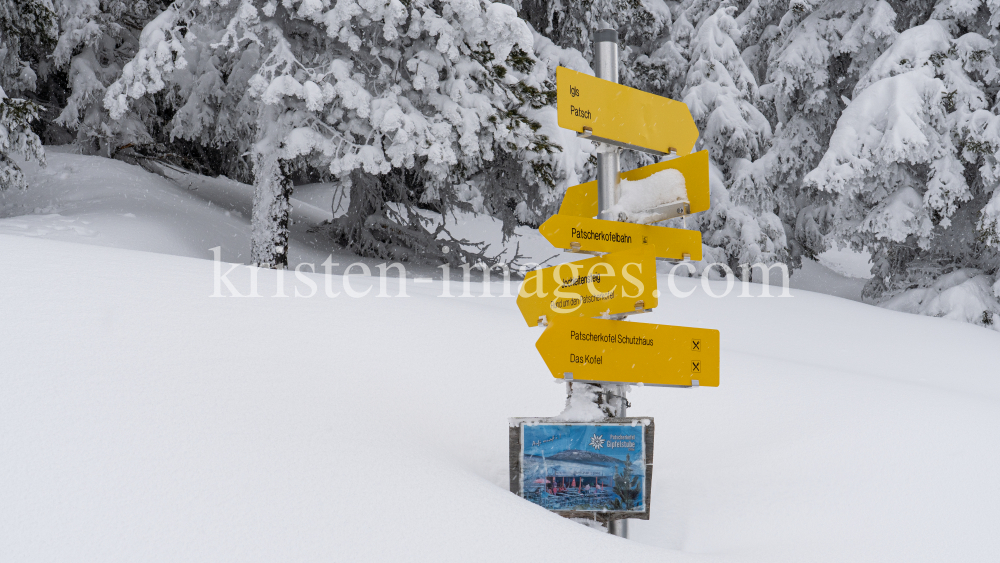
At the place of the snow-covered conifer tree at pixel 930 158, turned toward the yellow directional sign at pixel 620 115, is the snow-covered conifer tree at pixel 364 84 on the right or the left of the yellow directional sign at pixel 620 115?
right

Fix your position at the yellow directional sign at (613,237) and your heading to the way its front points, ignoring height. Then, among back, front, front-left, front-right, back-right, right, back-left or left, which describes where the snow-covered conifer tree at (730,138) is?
back

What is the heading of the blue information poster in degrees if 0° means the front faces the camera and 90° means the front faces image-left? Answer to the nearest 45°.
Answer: approximately 0°

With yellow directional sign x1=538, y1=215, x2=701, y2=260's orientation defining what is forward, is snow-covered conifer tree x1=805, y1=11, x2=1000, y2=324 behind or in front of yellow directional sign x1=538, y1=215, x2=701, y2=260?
behind

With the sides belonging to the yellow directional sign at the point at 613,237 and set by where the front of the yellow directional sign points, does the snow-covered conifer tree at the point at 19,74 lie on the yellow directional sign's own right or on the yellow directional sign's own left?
on the yellow directional sign's own right
